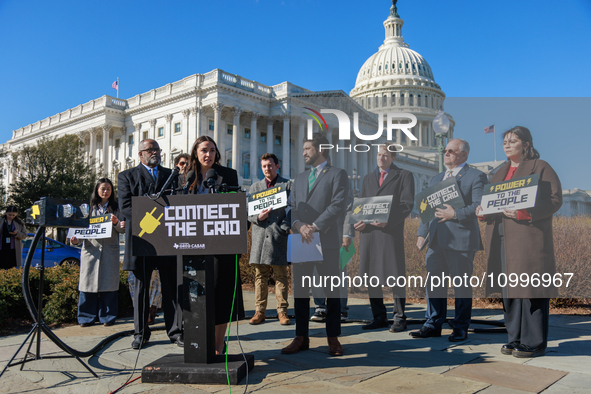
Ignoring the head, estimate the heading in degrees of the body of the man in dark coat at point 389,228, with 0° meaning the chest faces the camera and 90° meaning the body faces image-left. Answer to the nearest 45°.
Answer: approximately 45°

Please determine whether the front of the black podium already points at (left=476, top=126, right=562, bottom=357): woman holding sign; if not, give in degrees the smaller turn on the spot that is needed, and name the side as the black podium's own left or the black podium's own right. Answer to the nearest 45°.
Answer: approximately 90° to the black podium's own left

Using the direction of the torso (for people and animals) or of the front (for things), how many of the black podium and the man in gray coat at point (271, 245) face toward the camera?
2

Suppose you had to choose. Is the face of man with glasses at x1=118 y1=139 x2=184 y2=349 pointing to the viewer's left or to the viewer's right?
to the viewer's right

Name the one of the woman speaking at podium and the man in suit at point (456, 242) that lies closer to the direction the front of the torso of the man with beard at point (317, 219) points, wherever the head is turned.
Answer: the woman speaking at podium

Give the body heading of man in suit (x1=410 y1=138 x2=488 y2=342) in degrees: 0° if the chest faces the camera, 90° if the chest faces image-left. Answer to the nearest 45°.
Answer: approximately 45°

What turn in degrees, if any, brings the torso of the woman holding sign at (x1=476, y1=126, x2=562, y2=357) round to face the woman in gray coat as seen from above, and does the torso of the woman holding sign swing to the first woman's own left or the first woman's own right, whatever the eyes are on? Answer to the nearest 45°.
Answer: approximately 45° to the first woman's own right

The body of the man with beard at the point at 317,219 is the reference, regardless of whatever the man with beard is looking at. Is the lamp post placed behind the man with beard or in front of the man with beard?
behind

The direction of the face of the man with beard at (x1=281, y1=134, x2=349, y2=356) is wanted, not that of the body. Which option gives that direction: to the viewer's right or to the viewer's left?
to the viewer's left
